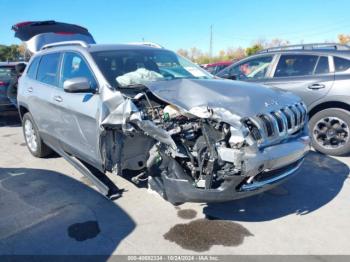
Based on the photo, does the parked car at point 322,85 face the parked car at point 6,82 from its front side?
yes

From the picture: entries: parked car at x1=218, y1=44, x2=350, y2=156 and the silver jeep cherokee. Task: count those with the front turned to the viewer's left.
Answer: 1

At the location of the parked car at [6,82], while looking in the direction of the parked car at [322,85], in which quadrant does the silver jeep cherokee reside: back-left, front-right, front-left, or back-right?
front-right

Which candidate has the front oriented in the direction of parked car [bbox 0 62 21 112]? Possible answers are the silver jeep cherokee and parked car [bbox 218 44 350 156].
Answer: parked car [bbox 218 44 350 156]

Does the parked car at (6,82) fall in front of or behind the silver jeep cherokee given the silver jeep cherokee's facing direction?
behind

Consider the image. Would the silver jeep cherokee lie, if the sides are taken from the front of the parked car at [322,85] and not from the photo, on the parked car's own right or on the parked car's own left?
on the parked car's own left

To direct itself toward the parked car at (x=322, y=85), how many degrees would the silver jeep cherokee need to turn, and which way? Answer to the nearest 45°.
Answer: approximately 90° to its left

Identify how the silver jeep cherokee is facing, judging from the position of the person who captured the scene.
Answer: facing the viewer and to the right of the viewer

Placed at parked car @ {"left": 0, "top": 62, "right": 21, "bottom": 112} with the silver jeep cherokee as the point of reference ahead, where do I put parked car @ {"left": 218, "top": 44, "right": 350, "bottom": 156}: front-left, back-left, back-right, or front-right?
front-left

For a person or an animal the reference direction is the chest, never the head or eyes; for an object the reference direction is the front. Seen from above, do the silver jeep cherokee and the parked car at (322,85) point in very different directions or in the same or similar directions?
very different directions

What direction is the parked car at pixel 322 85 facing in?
to the viewer's left
